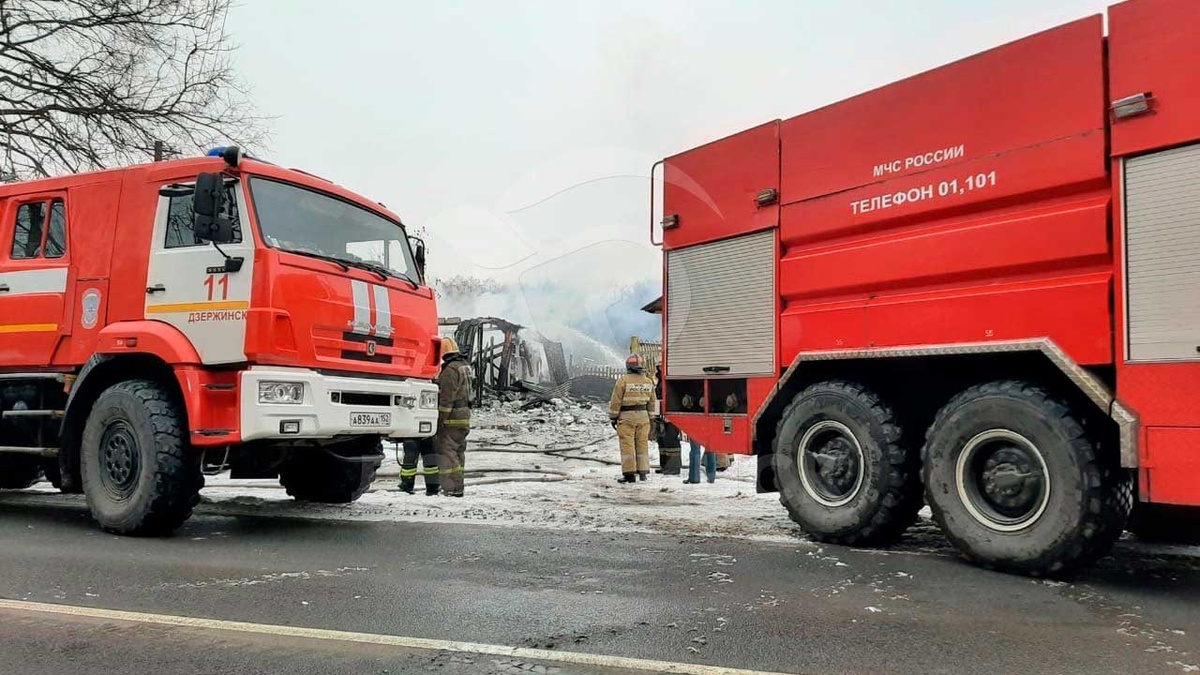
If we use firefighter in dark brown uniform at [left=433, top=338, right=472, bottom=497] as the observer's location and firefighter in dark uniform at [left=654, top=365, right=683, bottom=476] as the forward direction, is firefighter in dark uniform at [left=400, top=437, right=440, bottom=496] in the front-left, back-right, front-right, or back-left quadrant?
back-left

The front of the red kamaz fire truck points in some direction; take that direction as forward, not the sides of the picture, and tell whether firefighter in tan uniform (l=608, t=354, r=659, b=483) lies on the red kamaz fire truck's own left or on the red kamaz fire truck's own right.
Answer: on the red kamaz fire truck's own left

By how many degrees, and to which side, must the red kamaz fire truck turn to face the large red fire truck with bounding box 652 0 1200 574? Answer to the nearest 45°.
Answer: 0° — it already faces it

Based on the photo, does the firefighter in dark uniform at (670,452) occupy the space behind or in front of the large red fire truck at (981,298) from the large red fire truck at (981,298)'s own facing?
behind

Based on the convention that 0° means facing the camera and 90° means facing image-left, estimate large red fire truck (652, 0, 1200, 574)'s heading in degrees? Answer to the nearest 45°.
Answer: approximately 315°

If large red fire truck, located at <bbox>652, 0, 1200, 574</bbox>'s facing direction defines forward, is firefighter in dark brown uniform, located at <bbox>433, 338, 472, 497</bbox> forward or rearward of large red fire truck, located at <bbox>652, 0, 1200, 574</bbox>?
rearward

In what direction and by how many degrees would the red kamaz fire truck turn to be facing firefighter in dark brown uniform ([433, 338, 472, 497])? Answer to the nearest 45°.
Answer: approximately 90° to its left

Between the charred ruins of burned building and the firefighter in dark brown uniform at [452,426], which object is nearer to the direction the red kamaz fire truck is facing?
the firefighter in dark brown uniform

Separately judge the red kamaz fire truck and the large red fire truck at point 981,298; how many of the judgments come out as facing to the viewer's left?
0

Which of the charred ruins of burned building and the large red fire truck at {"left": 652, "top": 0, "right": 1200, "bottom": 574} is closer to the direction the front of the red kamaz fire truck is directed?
the large red fire truck

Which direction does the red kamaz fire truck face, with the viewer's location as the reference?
facing the viewer and to the right of the viewer

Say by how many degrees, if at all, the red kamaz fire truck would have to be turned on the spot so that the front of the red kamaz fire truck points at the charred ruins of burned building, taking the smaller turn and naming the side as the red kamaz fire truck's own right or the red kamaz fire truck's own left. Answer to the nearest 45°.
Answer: approximately 90° to the red kamaz fire truck's own left

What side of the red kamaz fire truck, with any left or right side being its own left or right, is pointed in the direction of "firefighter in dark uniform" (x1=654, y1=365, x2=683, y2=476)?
left
